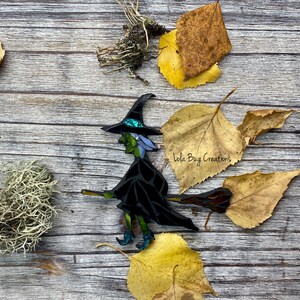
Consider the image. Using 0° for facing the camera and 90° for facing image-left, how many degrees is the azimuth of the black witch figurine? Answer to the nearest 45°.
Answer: approximately 90°
